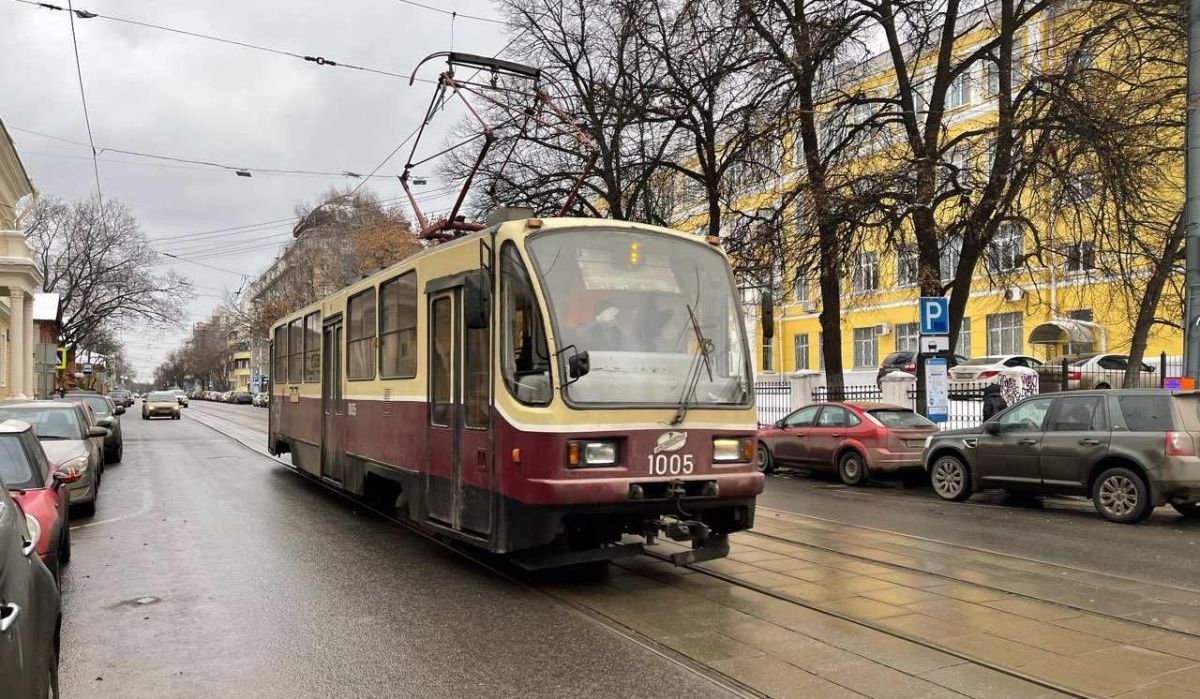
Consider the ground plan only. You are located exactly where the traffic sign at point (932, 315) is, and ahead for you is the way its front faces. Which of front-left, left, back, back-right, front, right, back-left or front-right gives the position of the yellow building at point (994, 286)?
back

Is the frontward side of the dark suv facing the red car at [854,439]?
yes

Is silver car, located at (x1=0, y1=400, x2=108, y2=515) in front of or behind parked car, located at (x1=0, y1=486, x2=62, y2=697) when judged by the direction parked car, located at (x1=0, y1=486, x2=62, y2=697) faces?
behind

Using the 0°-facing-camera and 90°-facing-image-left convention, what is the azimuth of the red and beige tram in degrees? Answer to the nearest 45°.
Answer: approximately 315°

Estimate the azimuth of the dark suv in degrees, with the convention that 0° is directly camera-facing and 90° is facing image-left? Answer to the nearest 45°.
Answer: approximately 135°

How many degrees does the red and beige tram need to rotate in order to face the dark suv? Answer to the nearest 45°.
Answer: approximately 90° to its left

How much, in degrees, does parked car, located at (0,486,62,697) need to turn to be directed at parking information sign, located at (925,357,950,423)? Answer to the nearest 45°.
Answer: approximately 180°

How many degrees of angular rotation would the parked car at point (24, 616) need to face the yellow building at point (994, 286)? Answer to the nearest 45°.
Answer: approximately 180°

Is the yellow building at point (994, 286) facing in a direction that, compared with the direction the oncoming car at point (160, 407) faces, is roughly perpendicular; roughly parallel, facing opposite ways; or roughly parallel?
roughly perpendicular

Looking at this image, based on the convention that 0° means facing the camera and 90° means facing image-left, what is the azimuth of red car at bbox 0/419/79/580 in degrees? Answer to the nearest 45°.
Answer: approximately 45°

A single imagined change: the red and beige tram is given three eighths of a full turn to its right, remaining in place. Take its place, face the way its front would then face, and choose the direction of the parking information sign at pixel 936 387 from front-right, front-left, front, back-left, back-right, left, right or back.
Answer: back-right
